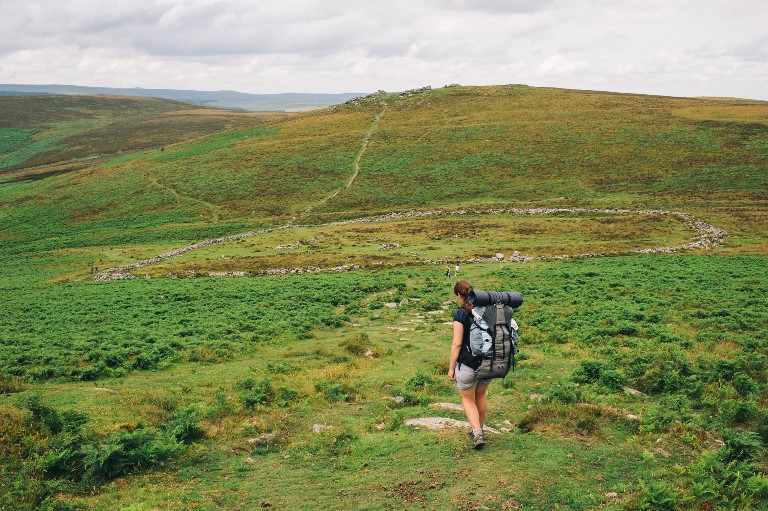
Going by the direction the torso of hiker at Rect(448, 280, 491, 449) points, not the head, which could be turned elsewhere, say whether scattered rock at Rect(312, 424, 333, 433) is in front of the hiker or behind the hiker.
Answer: in front

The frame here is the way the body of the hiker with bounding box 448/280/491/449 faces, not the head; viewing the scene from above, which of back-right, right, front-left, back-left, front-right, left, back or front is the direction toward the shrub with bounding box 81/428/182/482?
front-left

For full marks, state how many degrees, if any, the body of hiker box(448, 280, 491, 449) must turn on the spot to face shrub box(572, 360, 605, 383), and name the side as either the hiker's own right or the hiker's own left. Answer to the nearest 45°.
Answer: approximately 90° to the hiker's own right

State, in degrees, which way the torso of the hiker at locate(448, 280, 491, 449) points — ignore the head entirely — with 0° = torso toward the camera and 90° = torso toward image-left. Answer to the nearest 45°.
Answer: approximately 135°

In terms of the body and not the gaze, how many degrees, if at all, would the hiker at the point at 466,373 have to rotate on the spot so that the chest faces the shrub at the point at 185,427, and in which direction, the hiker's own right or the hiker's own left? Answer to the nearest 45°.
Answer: approximately 45° to the hiker's own left

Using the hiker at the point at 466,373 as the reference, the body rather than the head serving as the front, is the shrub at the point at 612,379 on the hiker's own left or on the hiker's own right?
on the hiker's own right

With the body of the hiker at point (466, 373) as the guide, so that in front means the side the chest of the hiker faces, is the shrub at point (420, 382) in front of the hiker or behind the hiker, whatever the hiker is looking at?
in front

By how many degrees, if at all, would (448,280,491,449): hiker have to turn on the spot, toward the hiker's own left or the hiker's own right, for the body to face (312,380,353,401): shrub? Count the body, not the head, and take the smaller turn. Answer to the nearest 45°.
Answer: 0° — they already face it

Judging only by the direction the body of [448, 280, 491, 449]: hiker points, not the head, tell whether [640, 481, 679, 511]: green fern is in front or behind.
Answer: behind
